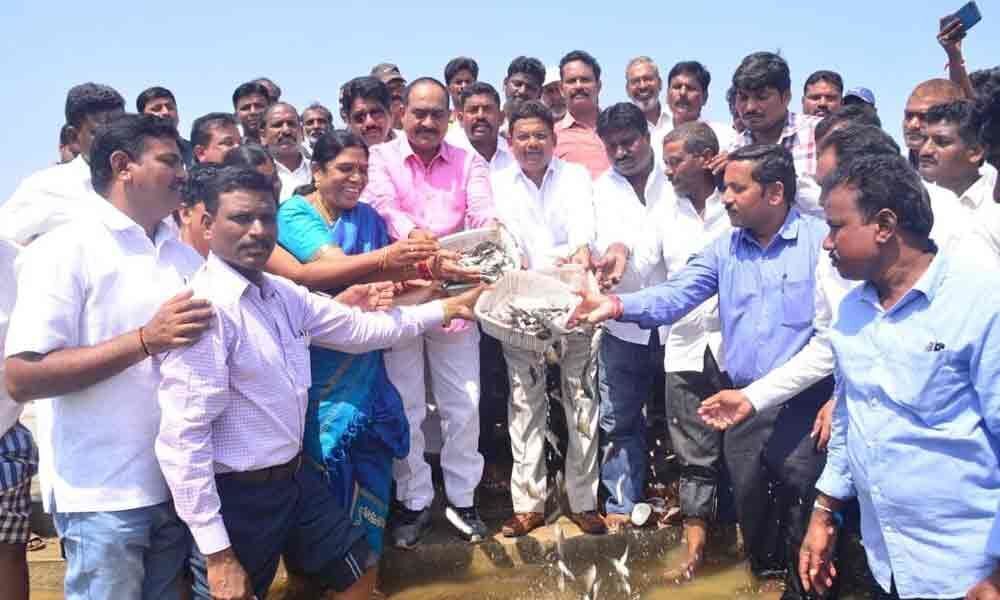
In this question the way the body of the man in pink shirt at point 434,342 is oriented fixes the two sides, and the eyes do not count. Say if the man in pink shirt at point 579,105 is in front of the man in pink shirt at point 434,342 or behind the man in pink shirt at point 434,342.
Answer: behind

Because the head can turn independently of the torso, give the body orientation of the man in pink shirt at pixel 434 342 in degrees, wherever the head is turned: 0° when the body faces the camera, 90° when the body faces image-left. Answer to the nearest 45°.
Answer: approximately 0°

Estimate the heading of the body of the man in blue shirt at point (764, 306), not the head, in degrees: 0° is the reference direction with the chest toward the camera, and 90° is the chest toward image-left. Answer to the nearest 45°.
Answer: approximately 45°

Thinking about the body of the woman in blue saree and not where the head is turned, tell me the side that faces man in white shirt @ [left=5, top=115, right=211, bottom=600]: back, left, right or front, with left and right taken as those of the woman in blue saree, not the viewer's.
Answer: right

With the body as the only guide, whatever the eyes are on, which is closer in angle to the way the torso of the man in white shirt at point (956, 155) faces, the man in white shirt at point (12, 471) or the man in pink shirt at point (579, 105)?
the man in white shirt

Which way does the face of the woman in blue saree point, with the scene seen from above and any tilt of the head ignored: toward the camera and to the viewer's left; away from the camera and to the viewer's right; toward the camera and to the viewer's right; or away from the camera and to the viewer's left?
toward the camera and to the viewer's right

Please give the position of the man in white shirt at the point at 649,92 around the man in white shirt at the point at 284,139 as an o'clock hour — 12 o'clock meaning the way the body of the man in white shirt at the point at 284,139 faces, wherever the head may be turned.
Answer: the man in white shirt at the point at 649,92 is roughly at 9 o'clock from the man in white shirt at the point at 284,139.

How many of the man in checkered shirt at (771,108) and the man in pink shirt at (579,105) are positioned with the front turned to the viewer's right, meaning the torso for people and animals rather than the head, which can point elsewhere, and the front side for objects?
0

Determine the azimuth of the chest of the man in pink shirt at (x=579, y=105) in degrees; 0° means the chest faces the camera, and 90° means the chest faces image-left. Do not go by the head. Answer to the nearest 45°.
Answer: approximately 0°

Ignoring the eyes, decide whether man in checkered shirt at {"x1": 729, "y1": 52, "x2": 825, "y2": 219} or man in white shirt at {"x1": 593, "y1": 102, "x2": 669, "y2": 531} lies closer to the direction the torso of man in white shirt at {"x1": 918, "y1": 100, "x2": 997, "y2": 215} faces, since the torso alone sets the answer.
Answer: the man in white shirt
